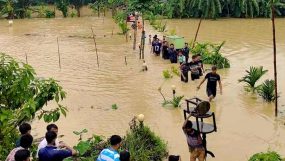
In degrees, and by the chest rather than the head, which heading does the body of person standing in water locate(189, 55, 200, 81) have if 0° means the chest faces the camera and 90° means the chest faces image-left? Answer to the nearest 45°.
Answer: approximately 0°

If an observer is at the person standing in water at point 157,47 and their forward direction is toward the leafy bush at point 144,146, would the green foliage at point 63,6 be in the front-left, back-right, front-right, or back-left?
back-right

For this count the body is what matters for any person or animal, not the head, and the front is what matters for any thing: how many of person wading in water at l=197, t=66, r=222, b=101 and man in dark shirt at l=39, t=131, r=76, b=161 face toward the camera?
1

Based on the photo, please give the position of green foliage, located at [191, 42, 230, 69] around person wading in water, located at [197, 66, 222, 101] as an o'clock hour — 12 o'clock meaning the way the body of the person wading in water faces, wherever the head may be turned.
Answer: The green foliage is roughly at 6 o'clock from the person wading in water.

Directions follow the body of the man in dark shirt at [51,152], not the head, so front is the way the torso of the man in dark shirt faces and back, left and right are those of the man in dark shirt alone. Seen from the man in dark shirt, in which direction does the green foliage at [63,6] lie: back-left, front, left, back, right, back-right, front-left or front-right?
front-left

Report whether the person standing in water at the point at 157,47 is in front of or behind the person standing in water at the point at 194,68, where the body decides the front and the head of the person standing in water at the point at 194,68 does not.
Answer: behind

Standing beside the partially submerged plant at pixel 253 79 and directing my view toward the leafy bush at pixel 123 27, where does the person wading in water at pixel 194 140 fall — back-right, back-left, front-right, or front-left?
back-left

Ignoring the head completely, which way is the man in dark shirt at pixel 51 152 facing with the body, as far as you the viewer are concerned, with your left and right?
facing away from the viewer and to the right of the viewer

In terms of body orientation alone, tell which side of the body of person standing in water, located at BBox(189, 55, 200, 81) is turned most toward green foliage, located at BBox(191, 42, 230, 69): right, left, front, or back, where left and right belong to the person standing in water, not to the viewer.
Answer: back

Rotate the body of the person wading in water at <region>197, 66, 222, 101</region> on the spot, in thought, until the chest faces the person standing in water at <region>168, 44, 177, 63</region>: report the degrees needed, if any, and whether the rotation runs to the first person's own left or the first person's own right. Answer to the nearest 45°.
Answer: approximately 180°

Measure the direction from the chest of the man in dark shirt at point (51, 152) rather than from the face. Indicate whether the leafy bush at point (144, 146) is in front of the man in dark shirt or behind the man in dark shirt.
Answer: in front
